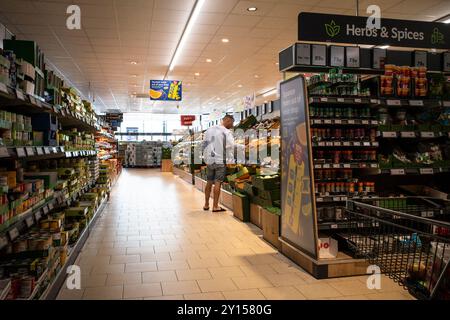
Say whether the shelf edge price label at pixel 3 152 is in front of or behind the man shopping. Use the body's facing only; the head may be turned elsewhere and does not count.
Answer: behind

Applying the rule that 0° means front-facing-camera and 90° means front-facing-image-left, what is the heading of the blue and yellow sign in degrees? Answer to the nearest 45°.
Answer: approximately 0°

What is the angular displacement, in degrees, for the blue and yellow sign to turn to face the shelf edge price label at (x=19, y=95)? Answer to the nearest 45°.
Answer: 0° — it already faces it

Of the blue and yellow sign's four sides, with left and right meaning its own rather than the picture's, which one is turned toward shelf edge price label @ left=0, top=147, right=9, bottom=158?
front

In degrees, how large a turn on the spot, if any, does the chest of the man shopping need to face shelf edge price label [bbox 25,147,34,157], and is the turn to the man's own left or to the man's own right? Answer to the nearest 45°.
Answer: approximately 135° to the man's own right

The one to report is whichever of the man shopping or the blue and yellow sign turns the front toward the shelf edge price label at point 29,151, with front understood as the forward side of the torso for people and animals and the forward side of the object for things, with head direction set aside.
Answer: the blue and yellow sign

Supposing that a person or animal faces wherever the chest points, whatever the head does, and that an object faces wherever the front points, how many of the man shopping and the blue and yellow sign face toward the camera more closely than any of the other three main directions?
1

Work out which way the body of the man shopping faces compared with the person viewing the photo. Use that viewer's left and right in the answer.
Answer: facing away from the viewer and to the right of the viewer

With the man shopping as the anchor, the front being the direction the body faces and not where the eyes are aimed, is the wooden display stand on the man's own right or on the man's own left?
on the man's own right

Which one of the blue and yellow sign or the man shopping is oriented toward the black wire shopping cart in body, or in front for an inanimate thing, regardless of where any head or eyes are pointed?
the blue and yellow sign

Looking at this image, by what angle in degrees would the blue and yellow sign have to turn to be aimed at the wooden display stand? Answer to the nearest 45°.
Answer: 0° — it already faces it

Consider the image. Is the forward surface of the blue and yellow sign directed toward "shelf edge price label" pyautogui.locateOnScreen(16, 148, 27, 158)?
yes

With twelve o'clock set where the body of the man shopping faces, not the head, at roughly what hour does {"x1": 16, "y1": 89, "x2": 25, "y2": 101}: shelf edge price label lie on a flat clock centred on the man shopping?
The shelf edge price label is roughly at 5 o'clock from the man shopping.
